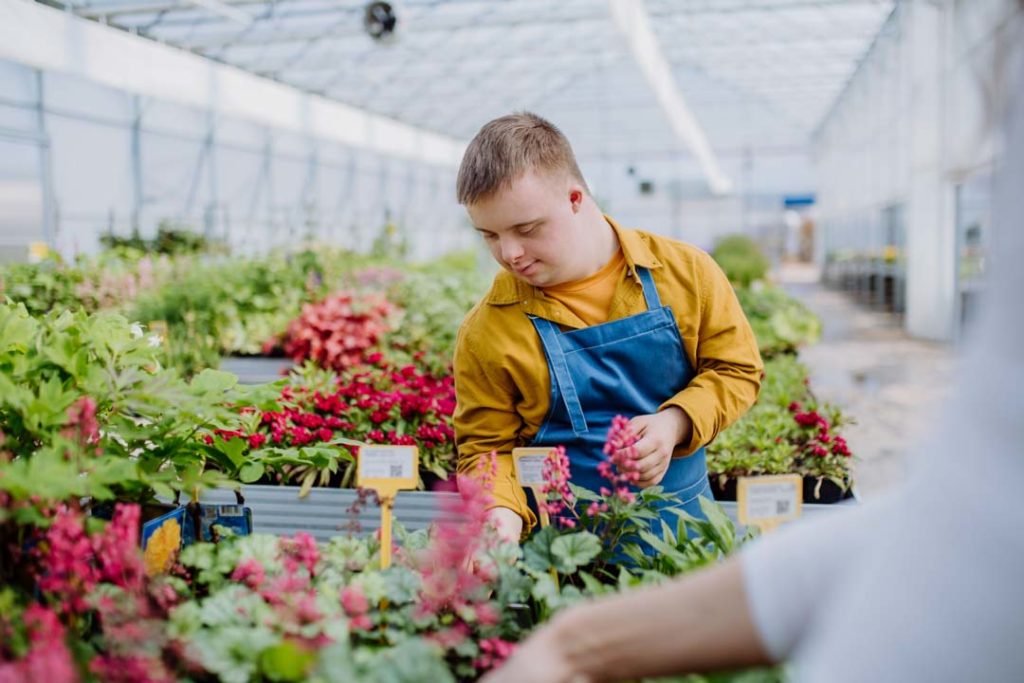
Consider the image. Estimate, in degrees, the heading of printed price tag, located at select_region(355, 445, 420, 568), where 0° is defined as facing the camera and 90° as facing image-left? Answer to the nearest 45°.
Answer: approximately 0°

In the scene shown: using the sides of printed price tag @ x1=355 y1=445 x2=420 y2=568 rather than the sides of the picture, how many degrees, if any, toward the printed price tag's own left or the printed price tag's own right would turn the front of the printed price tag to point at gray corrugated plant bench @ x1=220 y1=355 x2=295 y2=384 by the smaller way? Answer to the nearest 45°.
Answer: approximately 180°

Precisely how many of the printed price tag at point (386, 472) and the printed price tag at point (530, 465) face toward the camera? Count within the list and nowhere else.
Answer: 2

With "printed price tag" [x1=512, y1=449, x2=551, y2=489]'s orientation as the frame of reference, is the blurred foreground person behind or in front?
in front

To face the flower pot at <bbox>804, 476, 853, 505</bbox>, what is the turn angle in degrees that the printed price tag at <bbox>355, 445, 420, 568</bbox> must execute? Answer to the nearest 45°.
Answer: approximately 135° to its left

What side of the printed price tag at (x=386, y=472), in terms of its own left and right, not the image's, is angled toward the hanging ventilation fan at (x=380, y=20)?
back

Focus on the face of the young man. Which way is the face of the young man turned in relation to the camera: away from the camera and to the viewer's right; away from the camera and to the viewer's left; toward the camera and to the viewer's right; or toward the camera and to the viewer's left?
toward the camera and to the viewer's left

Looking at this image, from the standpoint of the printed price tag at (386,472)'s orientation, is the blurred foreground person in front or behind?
in front

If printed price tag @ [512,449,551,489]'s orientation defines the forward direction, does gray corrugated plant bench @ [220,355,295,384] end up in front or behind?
behind
